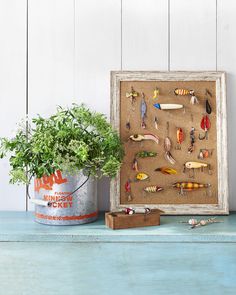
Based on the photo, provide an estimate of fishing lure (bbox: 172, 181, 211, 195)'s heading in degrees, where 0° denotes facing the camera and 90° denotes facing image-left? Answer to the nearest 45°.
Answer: approximately 90°

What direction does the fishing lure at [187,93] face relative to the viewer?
to the viewer's left
